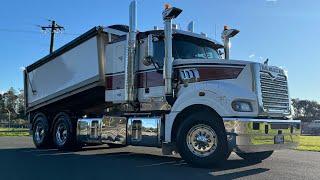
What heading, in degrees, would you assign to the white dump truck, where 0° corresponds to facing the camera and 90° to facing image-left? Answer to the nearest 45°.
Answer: approximately 315°
